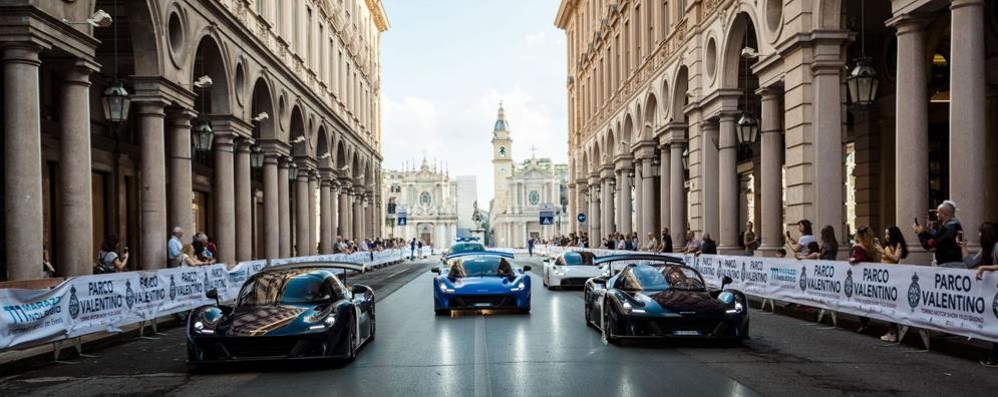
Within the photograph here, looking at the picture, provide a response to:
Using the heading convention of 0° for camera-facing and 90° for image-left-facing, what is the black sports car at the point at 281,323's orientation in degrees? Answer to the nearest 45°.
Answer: approximately 45°

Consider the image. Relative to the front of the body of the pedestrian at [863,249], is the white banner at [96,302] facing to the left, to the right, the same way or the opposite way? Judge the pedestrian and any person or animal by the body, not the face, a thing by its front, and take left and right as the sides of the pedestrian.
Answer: the opposite way

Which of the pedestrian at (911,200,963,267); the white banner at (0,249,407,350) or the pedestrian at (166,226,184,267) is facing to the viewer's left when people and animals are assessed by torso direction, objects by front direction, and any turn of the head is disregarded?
the pedestrian at (911,200,963,267)

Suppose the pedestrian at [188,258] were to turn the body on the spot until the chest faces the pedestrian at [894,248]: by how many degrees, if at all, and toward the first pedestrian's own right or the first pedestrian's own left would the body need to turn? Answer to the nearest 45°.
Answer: approximately 45° to the first pedestrian's own right

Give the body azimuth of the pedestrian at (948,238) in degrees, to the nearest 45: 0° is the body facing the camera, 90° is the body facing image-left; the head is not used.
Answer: approximately 90°

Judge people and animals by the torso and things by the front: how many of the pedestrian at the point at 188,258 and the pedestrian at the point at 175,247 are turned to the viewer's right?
2

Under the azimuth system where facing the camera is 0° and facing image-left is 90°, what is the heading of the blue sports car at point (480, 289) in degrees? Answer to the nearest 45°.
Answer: approximately 0°

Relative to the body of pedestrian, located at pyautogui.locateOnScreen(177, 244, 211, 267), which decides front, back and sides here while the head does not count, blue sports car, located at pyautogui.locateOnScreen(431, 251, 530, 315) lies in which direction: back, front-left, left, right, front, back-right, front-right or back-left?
front-right

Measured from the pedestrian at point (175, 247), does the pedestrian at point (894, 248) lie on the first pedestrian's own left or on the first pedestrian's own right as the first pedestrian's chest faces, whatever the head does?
on the first pedestrian's own right

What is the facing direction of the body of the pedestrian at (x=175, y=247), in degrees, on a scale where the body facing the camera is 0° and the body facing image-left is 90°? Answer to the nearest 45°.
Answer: approximately 270°

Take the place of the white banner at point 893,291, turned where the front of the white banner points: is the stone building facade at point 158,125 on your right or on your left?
on your right
